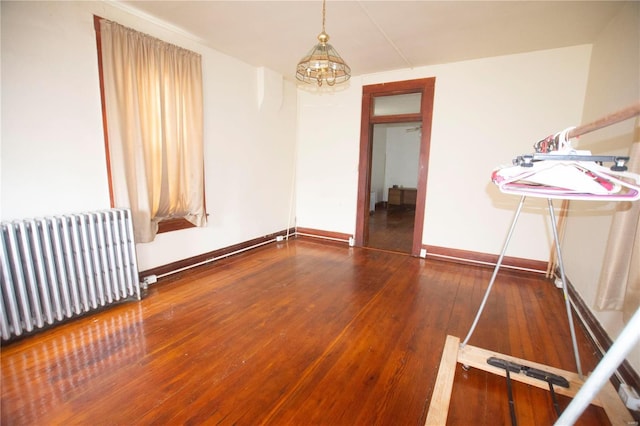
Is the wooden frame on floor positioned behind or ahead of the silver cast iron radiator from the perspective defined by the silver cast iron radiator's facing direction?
ahead

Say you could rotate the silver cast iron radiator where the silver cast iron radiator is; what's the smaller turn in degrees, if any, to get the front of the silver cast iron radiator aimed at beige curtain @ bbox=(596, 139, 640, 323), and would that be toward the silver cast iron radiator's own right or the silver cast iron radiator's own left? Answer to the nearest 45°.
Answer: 0° — it already faces it

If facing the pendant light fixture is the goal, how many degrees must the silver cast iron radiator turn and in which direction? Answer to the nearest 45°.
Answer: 0° — it already faces it

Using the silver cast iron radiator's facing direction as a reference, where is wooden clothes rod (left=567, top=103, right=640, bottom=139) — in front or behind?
in front

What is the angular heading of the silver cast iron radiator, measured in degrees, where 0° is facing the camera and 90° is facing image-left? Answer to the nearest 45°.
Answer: approximately 315°
